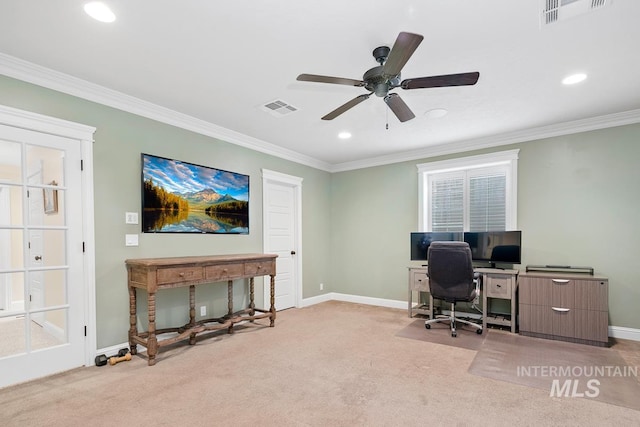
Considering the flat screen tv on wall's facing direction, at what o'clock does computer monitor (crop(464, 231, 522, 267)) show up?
The computer monitor is roughly at 11 o'clock from the flat screen tv on wall.

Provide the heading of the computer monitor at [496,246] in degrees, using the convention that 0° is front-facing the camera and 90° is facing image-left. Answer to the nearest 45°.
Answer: approximately 0°

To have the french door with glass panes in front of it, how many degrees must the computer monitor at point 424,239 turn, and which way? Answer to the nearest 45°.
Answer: approximately 45° to its right

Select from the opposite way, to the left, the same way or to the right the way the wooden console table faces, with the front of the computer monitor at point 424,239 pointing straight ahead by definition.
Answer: to the left

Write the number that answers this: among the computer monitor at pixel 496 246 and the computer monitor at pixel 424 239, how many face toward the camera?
2

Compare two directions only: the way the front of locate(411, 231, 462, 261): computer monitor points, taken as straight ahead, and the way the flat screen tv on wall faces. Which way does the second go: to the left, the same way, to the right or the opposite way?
to the left
